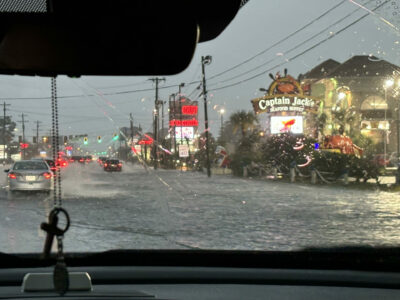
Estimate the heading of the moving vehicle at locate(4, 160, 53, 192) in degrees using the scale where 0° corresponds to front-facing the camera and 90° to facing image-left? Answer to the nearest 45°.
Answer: approximately 180°
